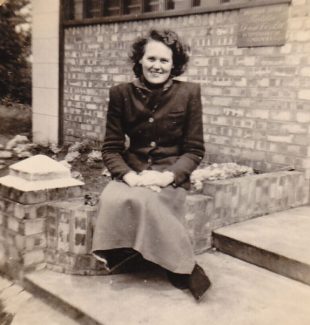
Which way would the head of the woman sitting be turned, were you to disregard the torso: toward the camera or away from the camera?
toward the camera

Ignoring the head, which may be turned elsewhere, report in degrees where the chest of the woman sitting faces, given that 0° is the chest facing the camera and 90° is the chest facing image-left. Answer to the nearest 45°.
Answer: approximately 0°

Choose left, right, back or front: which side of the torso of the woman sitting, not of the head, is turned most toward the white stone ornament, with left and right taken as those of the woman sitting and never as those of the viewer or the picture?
right

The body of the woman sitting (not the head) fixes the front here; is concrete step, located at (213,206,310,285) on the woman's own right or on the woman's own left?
on the woman's own left

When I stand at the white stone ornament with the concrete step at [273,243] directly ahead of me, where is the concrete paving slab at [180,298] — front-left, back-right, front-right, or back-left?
front-right
